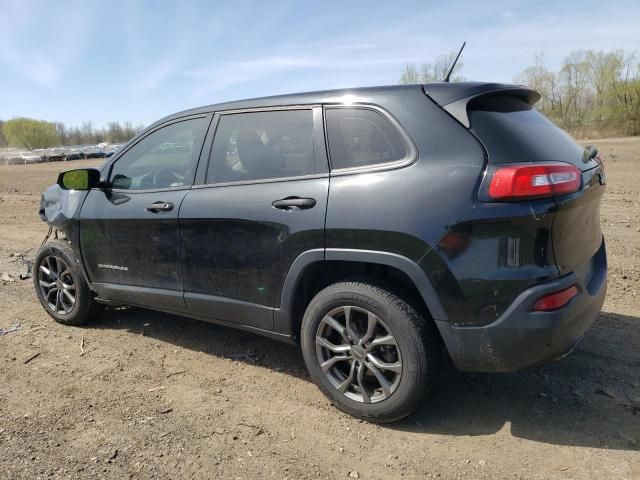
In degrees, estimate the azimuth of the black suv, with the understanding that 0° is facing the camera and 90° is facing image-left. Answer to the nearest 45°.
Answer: approximately 135°
